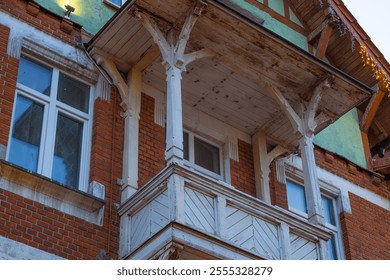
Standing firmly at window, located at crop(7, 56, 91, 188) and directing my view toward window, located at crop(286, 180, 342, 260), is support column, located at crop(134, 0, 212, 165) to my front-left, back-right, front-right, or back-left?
front-right

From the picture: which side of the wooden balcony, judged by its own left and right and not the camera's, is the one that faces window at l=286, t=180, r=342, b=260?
left

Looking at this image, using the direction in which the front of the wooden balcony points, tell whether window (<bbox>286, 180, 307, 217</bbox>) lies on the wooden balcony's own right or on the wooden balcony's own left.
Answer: on the wooden balcony's own left

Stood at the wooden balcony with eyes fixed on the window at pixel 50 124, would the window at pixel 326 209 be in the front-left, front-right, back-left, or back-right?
back-right

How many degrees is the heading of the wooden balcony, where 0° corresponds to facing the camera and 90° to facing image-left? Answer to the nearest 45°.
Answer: approximately 315°

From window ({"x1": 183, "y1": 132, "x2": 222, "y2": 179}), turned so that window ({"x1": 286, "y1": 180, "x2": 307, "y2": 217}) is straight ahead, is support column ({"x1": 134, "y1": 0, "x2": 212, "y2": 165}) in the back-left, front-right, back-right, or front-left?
back-right
